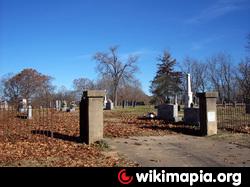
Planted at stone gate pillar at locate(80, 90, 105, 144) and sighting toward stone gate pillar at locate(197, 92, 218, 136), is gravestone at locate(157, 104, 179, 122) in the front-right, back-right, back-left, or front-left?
front-left

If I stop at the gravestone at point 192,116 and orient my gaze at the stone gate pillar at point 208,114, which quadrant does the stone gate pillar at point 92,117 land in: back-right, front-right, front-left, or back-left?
front-right

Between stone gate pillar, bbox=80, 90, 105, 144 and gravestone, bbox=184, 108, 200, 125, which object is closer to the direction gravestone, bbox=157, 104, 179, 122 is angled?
the stone gate pillar

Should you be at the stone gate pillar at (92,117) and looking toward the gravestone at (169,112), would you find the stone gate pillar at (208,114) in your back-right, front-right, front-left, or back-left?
front-right

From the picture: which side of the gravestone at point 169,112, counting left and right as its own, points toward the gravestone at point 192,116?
left

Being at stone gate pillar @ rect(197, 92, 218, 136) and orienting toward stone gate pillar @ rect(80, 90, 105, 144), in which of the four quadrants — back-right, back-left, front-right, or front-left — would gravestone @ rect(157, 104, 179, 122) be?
back-right

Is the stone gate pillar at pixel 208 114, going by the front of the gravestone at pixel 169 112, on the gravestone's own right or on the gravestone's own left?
on the gravestone's own left

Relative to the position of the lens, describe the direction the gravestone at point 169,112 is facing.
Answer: facing the viewer and to the left of the viewer
